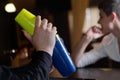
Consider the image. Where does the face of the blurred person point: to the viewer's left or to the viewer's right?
to the viewer's left

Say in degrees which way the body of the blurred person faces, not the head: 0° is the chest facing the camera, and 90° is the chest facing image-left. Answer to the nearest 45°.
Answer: approximately 90°
